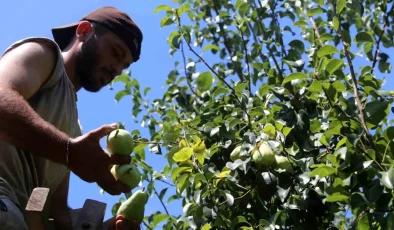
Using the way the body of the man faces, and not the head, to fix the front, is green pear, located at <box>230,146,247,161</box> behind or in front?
in front

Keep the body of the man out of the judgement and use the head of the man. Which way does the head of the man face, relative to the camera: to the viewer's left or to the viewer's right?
to the viewer's right

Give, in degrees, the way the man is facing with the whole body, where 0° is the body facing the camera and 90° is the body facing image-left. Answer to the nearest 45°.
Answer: approximately 270°

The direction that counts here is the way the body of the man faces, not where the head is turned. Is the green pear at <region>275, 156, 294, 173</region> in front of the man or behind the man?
in front
